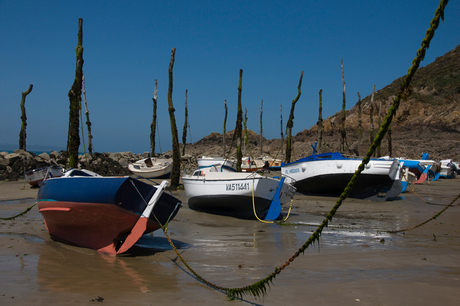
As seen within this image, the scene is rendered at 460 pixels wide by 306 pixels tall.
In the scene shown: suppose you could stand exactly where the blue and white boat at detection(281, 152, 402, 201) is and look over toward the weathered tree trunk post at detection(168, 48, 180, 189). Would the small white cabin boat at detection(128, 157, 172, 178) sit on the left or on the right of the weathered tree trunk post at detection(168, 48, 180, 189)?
right

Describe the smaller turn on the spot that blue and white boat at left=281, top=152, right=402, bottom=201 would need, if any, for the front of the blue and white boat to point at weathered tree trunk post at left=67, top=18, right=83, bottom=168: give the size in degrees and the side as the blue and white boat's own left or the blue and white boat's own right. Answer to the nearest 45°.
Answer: approximately 45° to the blue and white boat's own left

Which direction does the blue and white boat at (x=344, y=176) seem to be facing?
to the viewer's left

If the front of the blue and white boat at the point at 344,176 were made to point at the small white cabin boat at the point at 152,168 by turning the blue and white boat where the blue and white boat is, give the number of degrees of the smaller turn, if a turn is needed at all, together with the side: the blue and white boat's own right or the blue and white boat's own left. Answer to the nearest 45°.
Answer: approximately 45° to the blue and white boat's own right
